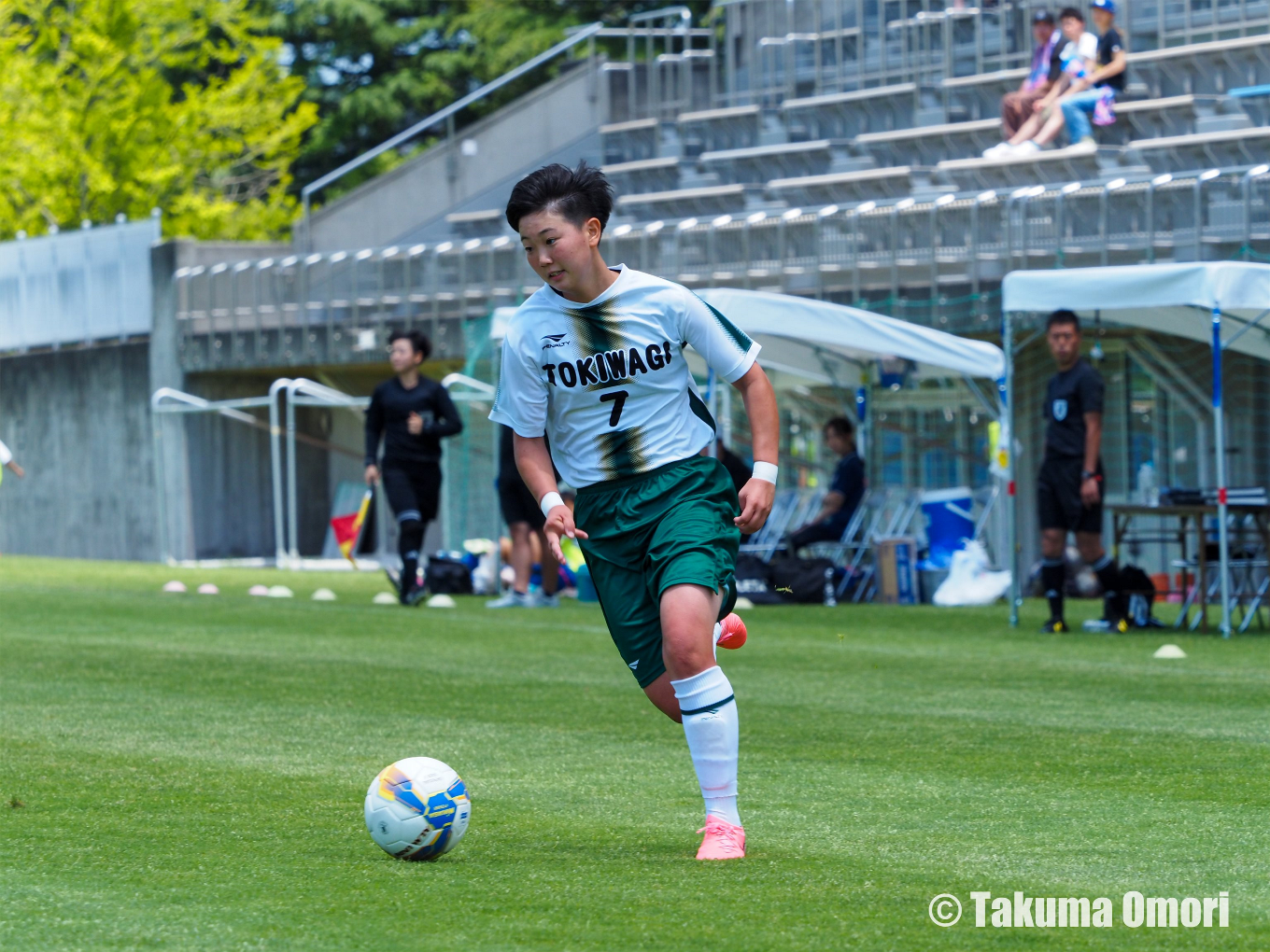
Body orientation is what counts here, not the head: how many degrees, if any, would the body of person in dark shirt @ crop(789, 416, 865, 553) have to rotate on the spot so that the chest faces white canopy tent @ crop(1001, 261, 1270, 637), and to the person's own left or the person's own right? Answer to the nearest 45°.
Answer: approximately 90° to the person's own left

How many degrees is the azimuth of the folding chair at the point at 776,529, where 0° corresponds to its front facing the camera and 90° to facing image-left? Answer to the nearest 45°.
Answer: approximately 45°

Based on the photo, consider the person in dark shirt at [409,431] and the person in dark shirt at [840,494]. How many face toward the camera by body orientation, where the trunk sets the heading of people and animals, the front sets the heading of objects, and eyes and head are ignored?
1

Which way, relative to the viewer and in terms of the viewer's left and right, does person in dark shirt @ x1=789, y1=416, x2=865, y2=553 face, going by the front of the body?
facing to the left of the viewer

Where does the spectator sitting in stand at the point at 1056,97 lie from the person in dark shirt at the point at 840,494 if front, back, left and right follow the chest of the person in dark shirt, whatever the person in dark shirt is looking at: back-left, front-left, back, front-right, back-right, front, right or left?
back-right

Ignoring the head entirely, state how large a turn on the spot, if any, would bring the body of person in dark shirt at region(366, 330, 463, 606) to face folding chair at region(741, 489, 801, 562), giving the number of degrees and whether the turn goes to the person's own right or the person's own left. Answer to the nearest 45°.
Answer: approximately 135° to the person's own left
